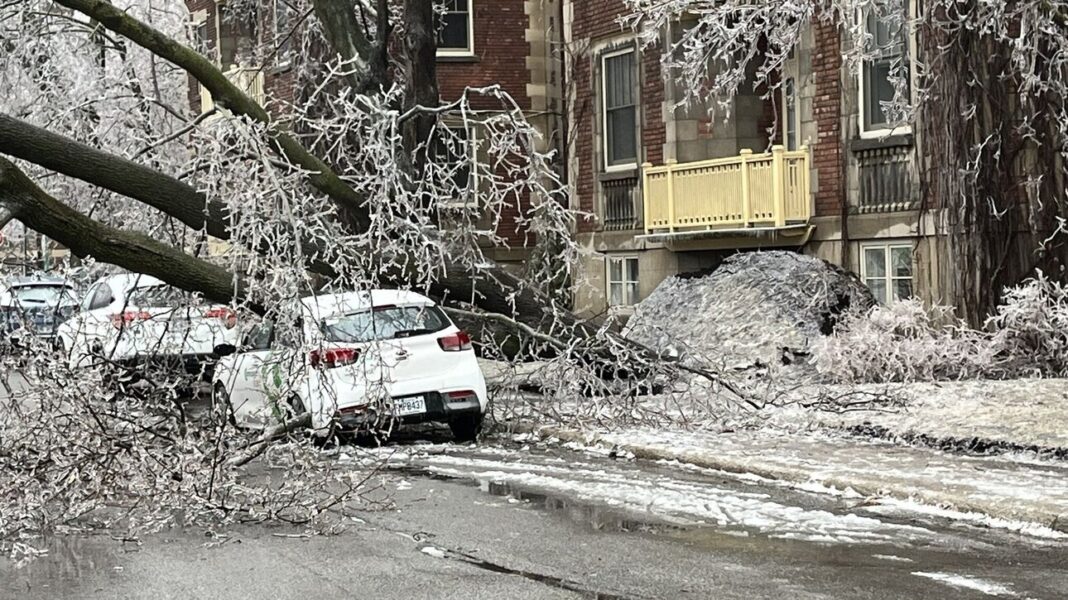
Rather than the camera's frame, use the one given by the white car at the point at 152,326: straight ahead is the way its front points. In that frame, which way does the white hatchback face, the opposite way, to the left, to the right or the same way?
the same way

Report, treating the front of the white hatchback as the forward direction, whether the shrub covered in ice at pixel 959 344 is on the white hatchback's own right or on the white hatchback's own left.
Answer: on the white hatchback's own right

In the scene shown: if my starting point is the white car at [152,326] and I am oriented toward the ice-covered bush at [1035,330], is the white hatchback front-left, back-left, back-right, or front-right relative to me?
front-right

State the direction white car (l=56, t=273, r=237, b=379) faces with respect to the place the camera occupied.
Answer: facing away from the viewer and to the left of the viewer

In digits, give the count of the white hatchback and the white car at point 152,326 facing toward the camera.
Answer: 0

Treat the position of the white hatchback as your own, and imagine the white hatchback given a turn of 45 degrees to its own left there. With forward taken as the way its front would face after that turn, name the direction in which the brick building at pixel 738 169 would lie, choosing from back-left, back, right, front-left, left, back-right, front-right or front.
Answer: back-right

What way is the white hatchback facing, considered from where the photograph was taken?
facing away from the viewer and to the left of the viewer

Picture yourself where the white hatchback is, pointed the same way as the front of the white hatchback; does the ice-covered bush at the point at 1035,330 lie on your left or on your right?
on your right

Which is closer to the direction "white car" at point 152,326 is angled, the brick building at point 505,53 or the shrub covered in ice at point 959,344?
the brick building

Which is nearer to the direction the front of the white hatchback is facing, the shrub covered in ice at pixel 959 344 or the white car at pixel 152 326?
the white car

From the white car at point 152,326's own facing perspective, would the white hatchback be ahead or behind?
behind

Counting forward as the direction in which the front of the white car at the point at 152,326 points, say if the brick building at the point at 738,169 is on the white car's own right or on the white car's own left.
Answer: on the white car's own right
